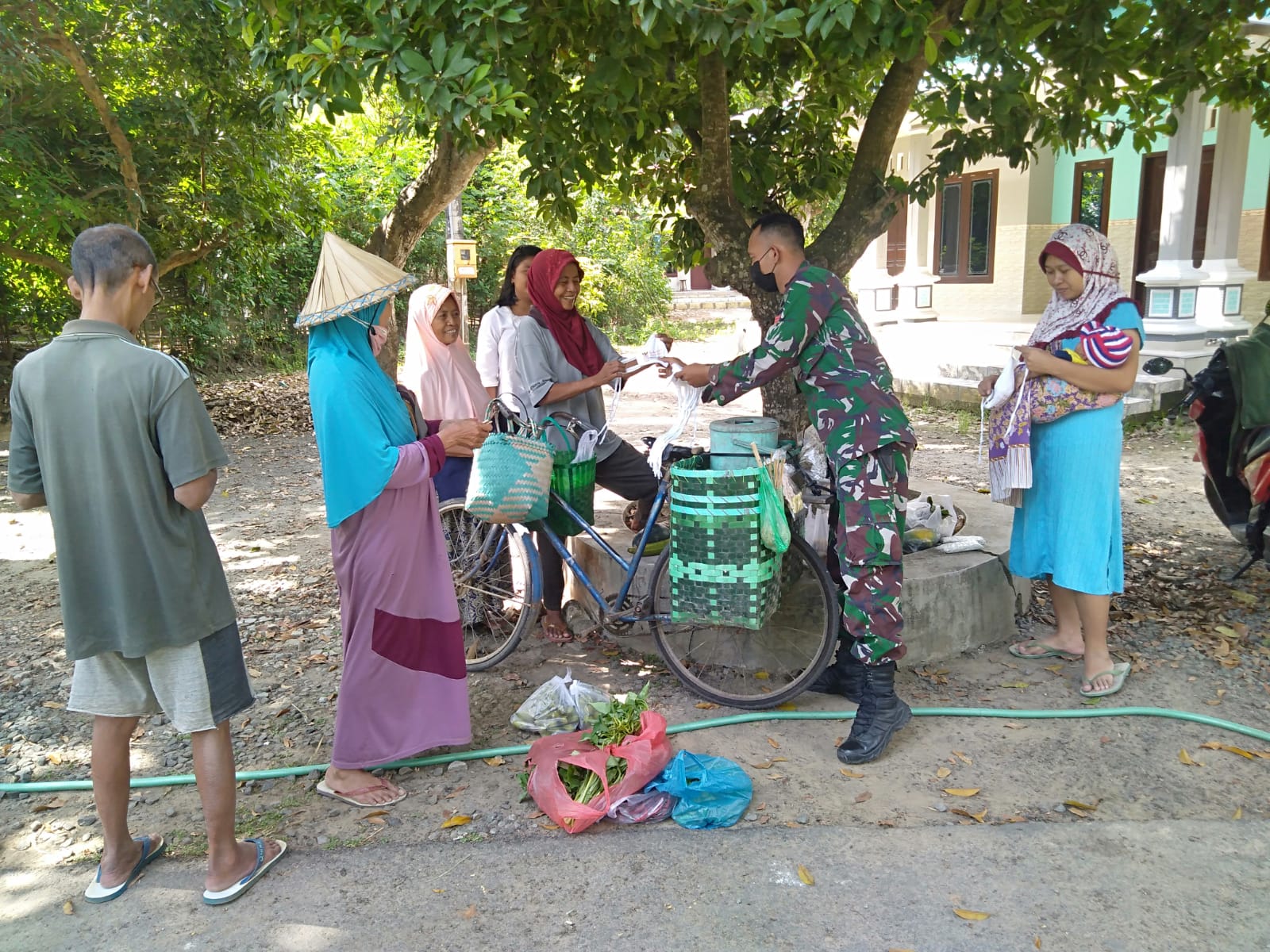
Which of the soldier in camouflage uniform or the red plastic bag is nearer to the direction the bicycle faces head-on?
the red plastic bag

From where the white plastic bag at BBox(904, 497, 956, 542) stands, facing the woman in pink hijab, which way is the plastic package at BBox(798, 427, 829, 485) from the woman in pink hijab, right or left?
left

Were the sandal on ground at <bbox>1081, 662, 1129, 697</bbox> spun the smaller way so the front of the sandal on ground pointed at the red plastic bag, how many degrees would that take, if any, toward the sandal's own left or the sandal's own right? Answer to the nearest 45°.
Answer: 0° — it already faces it

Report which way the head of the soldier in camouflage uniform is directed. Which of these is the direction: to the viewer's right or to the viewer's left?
to the viewer's left

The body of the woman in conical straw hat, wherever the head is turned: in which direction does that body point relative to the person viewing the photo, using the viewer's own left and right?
facing to the right of the viewer

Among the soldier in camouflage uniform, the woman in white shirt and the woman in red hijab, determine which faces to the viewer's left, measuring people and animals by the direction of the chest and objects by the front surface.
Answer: the soldier in camouflage uniform

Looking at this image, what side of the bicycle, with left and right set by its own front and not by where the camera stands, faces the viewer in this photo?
left

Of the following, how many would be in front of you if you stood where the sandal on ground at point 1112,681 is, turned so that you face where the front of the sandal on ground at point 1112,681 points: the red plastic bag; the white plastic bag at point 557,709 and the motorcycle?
2

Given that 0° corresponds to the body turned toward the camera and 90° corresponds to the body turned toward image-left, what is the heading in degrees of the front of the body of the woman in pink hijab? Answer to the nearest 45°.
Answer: approximately 315°

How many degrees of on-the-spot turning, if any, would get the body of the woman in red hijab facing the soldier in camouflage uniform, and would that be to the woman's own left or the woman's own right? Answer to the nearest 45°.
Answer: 0° — they already face them
